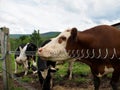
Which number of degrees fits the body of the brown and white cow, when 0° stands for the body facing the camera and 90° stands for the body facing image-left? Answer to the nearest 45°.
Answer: approximately 90°
